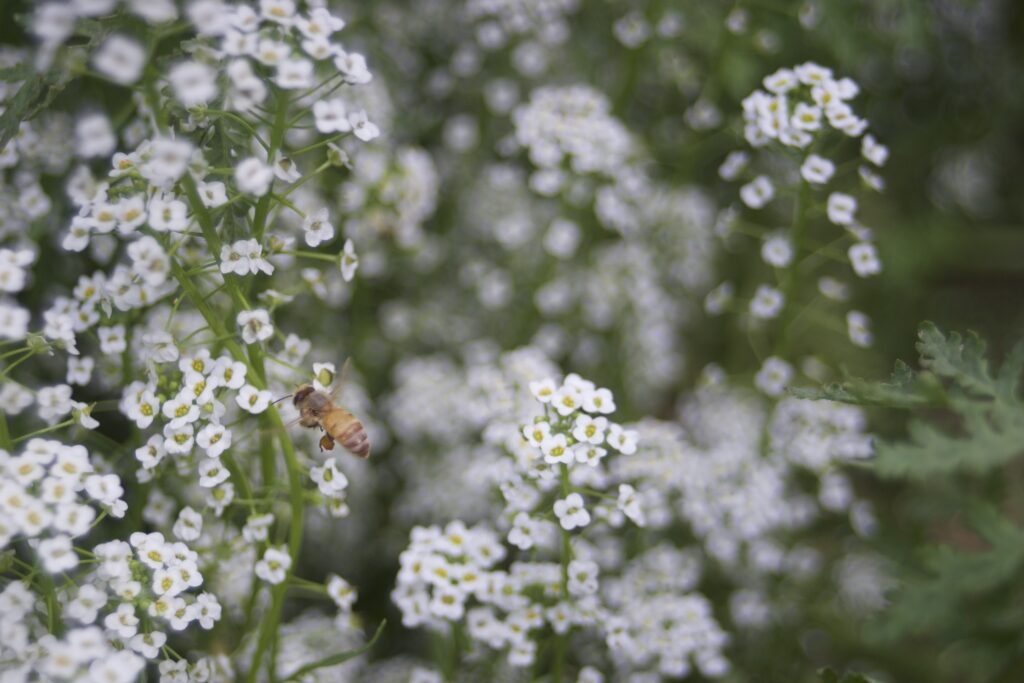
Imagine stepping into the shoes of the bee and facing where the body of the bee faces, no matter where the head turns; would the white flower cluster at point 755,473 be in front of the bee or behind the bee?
behind

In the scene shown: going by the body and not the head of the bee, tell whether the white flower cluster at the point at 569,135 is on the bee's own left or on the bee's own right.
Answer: on the bee's own right

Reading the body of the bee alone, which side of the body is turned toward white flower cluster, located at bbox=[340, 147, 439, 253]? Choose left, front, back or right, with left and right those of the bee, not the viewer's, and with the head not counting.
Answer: right

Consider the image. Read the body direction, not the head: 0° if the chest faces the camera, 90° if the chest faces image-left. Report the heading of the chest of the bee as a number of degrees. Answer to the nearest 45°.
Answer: approximately 90°

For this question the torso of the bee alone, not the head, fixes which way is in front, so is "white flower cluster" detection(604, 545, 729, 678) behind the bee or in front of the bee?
behind

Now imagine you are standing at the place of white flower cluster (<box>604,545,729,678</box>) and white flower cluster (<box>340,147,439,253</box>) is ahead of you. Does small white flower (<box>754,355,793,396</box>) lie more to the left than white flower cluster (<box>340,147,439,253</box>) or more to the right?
right

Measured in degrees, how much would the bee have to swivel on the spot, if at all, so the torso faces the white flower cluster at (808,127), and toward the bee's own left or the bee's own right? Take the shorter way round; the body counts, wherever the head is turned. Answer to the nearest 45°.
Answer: approximately 135° to the bee's own right
